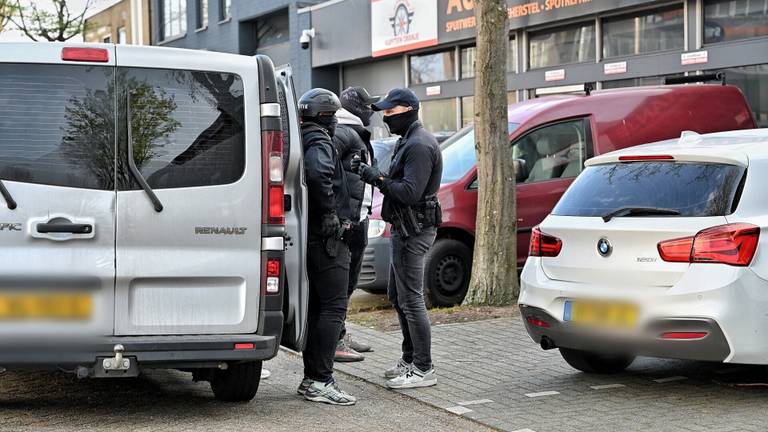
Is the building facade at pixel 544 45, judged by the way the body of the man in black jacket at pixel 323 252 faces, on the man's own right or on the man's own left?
on the man's own left

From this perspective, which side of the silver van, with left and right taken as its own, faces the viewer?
back

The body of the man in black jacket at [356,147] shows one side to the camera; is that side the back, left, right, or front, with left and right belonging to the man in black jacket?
right

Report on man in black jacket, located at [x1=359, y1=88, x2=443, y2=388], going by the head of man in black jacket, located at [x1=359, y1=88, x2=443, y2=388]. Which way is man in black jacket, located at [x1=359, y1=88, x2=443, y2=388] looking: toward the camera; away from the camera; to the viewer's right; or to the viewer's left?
to the viewer's left

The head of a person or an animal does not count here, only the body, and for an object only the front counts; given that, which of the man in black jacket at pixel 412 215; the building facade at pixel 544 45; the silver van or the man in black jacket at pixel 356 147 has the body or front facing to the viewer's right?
the man in black jacket at pixel 356 147

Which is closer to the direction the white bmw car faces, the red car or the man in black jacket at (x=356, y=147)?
the red car

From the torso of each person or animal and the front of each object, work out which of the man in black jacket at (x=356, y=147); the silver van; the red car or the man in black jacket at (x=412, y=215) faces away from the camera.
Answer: the silver van

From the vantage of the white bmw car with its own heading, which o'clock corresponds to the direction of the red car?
The red car is roughly at 10 o'clock from the white bmw car.

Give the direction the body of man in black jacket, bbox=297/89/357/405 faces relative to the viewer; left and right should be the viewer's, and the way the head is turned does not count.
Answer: facing to the right of the viewer

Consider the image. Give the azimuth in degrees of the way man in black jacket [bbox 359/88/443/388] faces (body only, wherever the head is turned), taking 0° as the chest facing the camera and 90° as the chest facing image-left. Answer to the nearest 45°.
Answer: approximately 90°

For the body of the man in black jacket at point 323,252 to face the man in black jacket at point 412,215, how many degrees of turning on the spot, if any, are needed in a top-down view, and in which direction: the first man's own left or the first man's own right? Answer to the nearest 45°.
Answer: approximately 45° to the first man's own left
